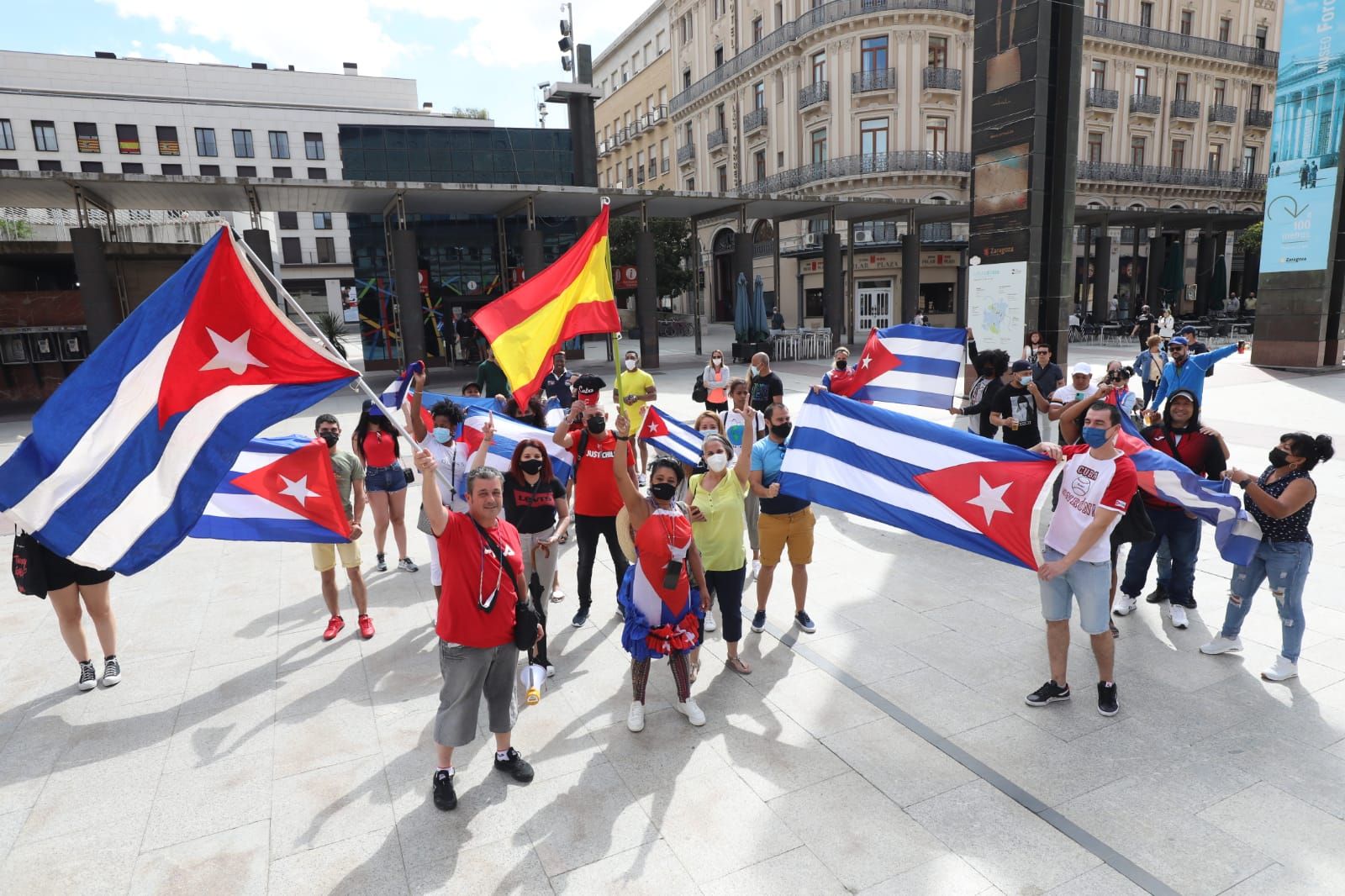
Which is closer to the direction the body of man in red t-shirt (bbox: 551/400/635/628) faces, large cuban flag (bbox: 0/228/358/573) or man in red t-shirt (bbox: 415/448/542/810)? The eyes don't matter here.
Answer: the man in red t-shirt

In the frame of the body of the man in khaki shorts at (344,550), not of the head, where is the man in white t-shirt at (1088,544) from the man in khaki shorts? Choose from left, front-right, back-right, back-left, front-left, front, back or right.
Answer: front-left

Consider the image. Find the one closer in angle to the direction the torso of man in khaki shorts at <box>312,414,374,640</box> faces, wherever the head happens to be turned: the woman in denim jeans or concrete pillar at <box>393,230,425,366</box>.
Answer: the woman in denim jeans

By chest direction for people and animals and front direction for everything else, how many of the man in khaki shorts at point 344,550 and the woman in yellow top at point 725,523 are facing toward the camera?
2

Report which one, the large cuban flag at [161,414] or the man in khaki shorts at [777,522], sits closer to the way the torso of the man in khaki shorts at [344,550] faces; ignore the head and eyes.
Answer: the large cuban flag

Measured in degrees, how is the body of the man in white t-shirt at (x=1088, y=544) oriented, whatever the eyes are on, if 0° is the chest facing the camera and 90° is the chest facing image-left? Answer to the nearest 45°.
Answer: approximately 45°

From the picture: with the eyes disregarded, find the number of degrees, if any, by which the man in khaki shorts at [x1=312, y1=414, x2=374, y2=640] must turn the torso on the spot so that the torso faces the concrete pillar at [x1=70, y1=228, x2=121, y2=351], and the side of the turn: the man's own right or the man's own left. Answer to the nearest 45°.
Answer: approximately 180°

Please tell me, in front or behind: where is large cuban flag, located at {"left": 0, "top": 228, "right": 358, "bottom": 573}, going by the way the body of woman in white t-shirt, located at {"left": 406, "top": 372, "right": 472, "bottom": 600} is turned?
in front

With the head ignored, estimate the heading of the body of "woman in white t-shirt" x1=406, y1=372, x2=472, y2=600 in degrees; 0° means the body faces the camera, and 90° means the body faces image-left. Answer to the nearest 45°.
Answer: approximately 0°

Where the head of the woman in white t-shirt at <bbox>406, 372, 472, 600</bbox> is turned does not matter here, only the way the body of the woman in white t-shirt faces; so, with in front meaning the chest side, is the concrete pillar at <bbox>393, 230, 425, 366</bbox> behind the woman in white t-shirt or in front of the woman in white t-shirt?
behind

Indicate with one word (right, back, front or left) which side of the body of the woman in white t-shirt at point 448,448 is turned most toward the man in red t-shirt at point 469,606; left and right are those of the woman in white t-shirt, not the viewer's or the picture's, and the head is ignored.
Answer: front
